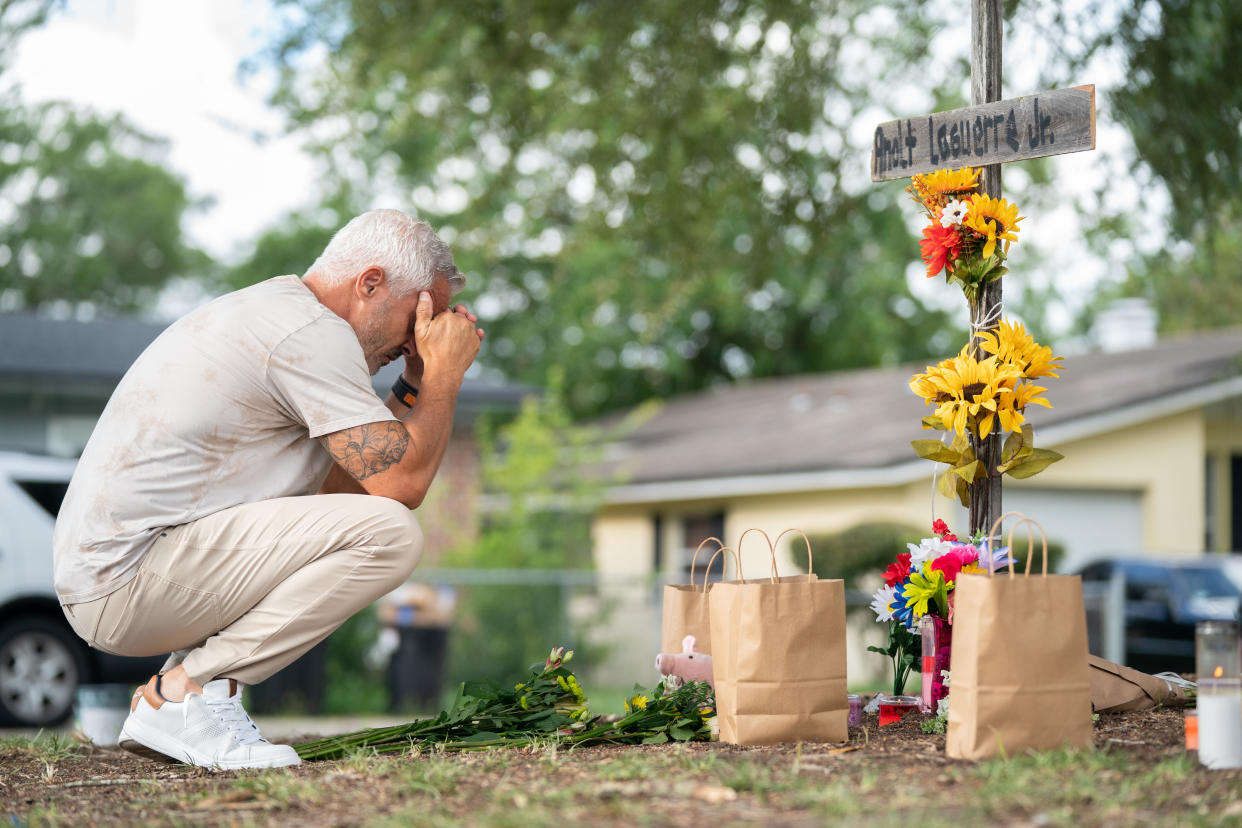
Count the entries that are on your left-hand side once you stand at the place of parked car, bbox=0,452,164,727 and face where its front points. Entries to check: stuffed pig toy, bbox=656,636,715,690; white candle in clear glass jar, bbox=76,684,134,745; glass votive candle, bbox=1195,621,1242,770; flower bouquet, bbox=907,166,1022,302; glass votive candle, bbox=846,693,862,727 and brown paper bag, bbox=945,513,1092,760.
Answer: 0

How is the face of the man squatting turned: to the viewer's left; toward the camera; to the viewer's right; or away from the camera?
to the viewer's right

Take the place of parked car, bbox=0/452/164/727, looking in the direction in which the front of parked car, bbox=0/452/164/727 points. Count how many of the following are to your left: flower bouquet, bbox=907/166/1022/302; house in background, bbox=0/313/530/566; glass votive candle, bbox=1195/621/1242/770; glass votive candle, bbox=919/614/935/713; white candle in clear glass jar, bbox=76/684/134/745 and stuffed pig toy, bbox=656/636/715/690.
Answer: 1

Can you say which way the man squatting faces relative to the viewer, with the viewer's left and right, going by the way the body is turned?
facing to the right of the viewer

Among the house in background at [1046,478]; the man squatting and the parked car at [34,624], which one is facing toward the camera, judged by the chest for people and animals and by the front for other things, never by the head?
the house in background

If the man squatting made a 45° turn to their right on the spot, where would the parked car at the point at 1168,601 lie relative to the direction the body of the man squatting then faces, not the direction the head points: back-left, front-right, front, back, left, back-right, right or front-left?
left

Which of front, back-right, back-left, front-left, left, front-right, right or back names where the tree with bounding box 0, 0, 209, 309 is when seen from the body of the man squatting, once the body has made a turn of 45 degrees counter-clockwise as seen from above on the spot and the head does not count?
front-left

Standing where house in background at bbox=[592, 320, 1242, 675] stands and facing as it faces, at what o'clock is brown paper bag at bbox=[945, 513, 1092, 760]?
The brown paper bag is roughly at 12 o'clock from the house in background.

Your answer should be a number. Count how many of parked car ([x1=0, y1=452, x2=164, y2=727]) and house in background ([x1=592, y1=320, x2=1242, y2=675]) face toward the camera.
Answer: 1

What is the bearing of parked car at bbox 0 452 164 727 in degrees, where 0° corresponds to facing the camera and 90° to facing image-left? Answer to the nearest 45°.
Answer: approximately 270°

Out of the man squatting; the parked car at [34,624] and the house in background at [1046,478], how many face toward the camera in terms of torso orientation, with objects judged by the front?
1

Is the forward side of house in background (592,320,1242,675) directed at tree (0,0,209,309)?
no

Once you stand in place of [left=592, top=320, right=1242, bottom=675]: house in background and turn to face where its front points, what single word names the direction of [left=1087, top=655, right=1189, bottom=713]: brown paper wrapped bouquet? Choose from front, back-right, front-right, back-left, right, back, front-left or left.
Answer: front

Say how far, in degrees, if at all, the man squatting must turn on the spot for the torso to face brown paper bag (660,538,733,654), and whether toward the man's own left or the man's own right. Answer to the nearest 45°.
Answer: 0° — they already face it

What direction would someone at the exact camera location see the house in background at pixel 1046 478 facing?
facing the viewer

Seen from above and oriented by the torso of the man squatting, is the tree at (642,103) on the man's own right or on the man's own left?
on the man's own left
